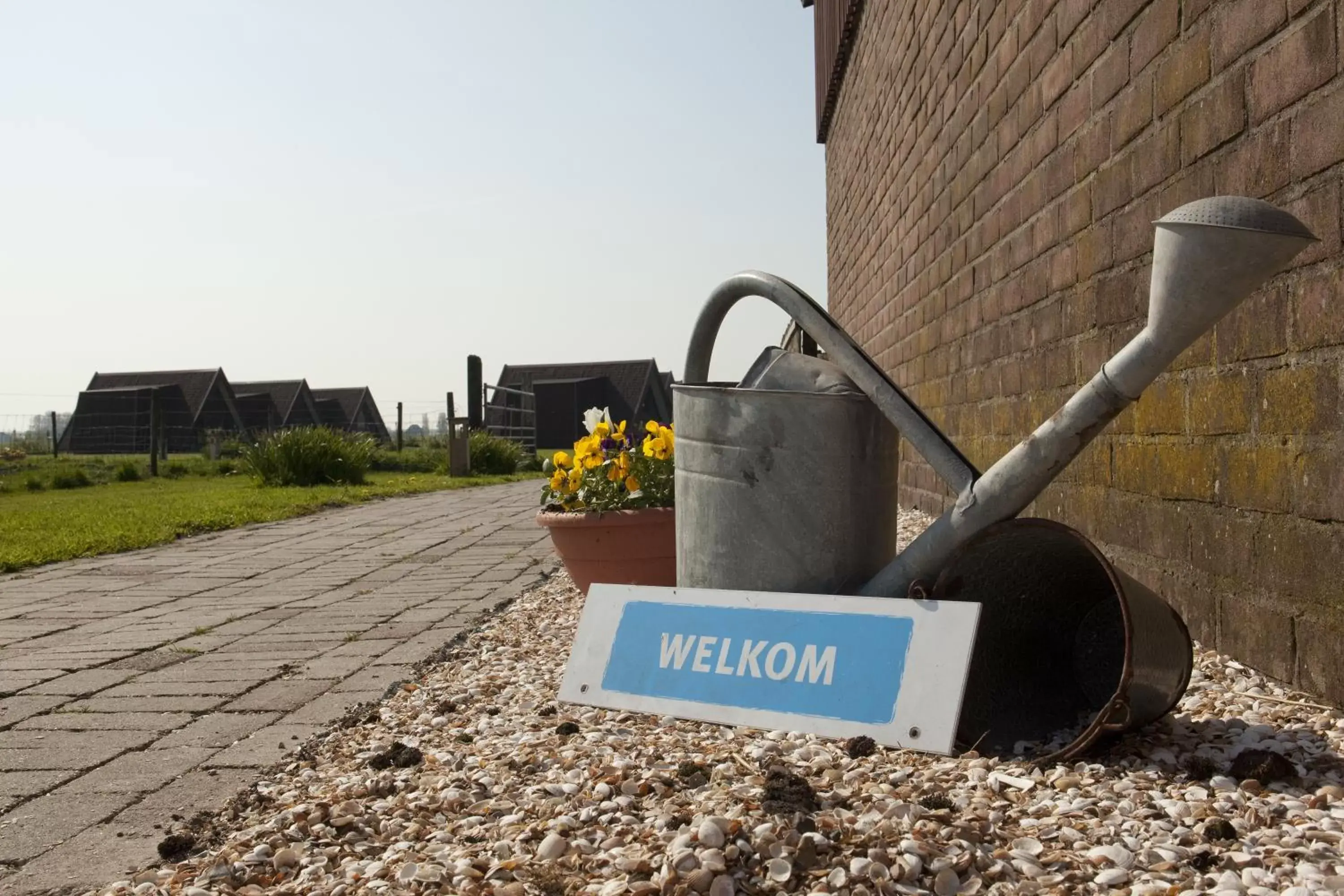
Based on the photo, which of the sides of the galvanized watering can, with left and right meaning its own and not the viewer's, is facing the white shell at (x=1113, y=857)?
right

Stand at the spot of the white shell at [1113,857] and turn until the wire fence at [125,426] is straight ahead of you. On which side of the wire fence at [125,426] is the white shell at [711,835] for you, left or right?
left

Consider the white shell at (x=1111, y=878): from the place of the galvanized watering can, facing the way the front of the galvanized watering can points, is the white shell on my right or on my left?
on my right

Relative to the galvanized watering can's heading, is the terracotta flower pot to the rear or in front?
to the rear

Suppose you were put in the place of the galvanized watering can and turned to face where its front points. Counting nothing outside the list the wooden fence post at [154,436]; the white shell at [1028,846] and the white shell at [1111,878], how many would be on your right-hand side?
2

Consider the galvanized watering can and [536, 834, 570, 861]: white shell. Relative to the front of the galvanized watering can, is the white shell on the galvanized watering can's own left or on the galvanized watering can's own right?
on the galvanized watering can's own right

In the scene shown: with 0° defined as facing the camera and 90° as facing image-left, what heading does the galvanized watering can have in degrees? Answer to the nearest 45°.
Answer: approximately 270°

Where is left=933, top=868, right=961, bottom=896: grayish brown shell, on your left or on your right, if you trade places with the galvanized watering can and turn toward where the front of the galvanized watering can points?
on your right

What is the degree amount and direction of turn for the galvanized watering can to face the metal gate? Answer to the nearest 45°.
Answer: approximately 135° to its left

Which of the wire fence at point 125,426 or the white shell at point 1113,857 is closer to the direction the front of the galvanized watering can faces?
the white shell

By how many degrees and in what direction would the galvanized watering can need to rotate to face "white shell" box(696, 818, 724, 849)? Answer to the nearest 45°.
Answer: approximately 90° to its right
